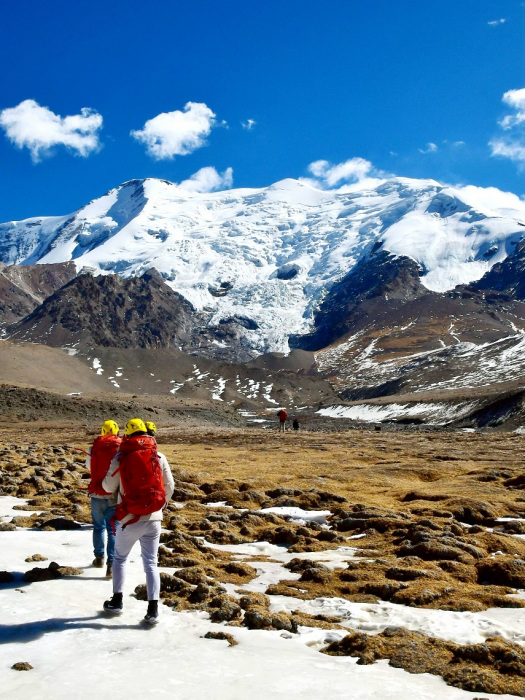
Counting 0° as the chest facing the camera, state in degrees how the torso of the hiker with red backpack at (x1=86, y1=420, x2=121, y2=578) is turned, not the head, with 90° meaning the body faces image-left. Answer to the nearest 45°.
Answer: approximately 180°

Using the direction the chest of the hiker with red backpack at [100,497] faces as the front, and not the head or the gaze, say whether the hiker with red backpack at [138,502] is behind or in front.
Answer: behind
